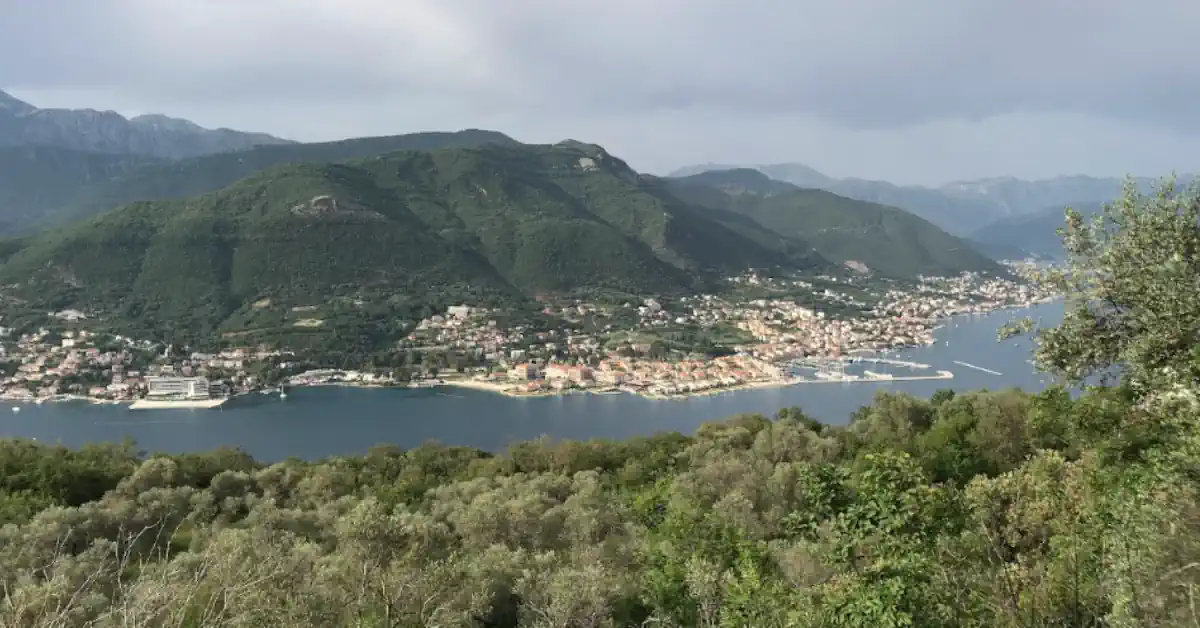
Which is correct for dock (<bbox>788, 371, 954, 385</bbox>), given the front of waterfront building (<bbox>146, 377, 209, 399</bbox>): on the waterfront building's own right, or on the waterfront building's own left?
on the waterfront building's own left

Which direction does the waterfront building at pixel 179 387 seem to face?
toward the camera

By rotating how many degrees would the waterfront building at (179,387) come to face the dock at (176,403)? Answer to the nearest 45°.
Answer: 0° — it already faces it
